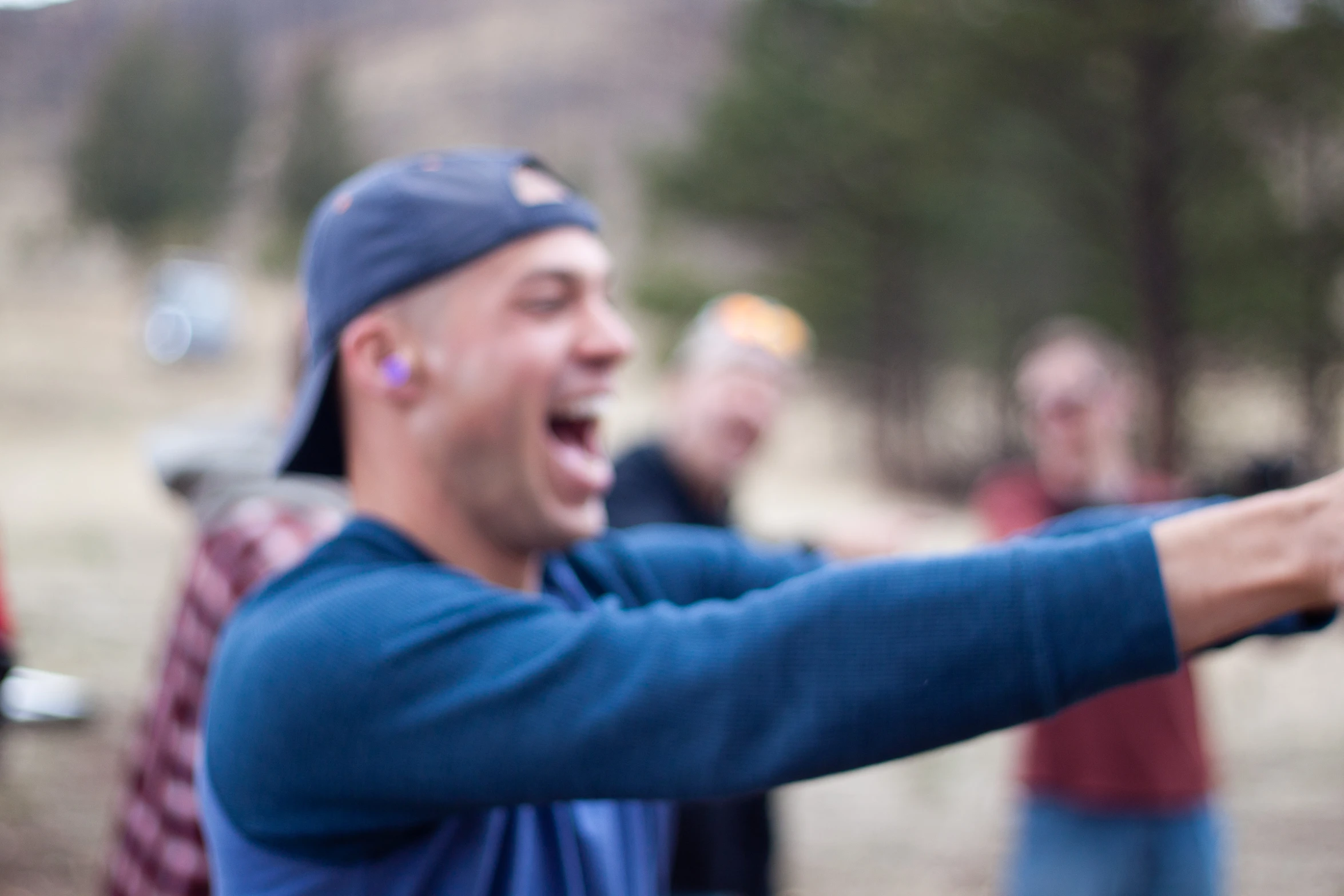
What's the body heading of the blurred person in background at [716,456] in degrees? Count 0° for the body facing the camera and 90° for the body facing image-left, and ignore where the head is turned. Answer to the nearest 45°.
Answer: approximately 315°

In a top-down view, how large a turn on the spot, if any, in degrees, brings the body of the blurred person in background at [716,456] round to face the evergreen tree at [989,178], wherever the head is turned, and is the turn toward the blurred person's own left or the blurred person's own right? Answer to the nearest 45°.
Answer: approximately 135° to the blurred person's own left

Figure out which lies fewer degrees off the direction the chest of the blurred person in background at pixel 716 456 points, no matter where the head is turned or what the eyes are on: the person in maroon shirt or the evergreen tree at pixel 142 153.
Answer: the person in maroon shirt

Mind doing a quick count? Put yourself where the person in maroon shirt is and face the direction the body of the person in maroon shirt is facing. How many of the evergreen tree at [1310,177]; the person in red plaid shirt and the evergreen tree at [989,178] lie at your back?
2

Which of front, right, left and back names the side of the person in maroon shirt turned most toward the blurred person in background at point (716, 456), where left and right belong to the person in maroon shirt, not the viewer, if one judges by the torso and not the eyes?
right

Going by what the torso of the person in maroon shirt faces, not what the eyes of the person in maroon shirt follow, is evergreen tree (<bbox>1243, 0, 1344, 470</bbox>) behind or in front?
behind

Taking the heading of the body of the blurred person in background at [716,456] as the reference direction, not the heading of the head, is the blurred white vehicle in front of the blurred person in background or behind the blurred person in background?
behind

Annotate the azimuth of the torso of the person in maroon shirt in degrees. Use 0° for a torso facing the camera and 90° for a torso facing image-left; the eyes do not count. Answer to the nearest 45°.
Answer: approximately 0°

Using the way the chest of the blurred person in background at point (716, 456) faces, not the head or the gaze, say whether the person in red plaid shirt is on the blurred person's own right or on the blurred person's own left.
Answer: on the blurred person's own right
